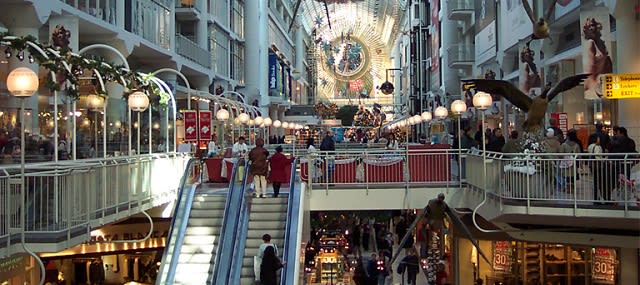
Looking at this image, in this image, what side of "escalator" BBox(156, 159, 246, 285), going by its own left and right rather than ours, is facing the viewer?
front

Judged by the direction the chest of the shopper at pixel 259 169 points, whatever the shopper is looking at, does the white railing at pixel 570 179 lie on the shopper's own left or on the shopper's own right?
on the shopper's own right

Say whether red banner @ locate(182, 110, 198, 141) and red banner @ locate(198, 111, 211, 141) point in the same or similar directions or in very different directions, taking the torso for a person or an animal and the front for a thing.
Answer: same or similar directions

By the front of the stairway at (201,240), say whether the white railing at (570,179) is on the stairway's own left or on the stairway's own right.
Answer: on the stairway's own left

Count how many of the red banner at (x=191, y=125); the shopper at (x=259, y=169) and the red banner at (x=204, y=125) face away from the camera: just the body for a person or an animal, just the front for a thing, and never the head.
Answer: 1

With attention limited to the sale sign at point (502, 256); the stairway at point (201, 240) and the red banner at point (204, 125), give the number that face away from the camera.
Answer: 0

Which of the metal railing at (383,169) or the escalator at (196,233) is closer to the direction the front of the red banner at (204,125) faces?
the escalator

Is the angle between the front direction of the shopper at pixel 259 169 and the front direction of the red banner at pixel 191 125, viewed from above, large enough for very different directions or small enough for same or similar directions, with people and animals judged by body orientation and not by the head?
very different directions

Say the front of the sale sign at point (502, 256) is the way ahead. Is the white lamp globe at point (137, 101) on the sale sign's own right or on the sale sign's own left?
on the sale sign's own right

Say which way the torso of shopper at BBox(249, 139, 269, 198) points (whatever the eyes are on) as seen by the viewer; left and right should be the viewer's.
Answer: facing away from the viewer

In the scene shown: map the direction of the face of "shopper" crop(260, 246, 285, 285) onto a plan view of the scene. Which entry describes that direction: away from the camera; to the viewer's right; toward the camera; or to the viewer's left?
away from the camera

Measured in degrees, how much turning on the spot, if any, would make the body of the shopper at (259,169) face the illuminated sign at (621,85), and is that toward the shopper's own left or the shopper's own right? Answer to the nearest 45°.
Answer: approximately 90° to the shopper's own right

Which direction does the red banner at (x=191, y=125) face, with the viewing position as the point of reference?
facing the viewer

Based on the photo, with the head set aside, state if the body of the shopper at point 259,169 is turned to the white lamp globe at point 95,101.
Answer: no
